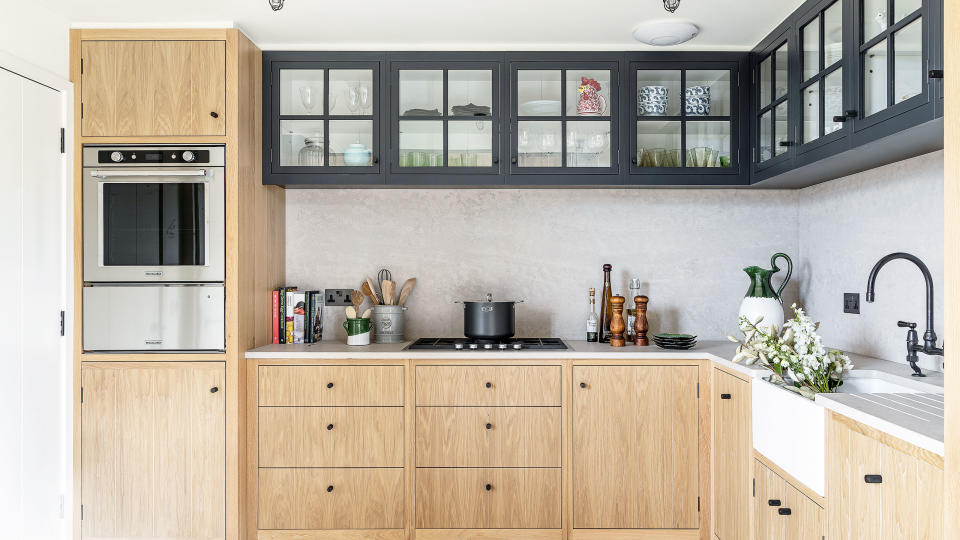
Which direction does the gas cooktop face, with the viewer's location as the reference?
facing the viewer

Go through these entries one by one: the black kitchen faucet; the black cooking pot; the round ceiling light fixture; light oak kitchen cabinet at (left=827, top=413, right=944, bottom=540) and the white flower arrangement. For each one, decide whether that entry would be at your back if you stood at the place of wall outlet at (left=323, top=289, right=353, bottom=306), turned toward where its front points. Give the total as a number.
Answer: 0

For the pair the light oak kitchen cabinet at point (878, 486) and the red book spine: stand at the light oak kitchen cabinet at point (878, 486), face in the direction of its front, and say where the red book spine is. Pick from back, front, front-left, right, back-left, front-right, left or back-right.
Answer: front-right

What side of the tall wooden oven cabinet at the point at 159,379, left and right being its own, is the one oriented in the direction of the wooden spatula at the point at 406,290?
left

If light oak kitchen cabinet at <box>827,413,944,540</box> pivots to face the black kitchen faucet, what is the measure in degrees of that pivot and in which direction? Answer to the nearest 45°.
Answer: approximately 135° to its right

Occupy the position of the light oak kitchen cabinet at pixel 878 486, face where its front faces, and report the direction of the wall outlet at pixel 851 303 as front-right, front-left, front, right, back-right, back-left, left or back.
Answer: back-right

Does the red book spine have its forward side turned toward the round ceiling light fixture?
no

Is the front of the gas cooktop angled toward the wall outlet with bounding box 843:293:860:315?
no

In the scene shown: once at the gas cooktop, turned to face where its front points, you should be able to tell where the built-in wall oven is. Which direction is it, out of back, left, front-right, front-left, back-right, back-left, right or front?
right

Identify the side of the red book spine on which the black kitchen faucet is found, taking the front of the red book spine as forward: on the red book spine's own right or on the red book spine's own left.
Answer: on the red book spine's own left

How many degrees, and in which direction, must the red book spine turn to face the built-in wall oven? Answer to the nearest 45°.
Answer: approximately 90° to its right

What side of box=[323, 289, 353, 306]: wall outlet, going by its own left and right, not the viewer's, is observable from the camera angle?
front

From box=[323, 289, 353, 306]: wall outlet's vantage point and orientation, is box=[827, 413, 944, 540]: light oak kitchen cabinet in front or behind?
in front

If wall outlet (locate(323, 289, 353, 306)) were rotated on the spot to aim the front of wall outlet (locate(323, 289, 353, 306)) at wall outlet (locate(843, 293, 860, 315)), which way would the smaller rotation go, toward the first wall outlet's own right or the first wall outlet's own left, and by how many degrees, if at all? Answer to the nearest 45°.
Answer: approximately 45° to the first wall outlet's own left

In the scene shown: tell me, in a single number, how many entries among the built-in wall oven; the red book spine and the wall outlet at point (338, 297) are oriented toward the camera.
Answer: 3

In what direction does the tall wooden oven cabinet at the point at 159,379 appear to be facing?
toward the camera

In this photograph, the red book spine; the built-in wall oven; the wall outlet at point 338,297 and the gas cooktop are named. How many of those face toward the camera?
4
